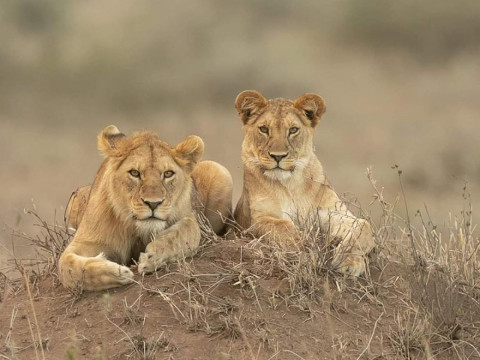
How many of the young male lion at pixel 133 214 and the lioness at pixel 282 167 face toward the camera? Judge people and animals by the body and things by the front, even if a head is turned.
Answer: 2

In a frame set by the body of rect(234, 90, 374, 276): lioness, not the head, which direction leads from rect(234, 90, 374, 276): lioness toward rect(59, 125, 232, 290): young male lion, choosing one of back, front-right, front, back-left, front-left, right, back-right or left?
front-right

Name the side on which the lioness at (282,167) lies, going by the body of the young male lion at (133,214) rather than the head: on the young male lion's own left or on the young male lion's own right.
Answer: on the young male lion's own left

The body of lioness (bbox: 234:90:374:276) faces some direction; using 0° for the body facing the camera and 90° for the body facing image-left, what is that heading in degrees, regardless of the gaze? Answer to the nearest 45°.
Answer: approximately 0°
